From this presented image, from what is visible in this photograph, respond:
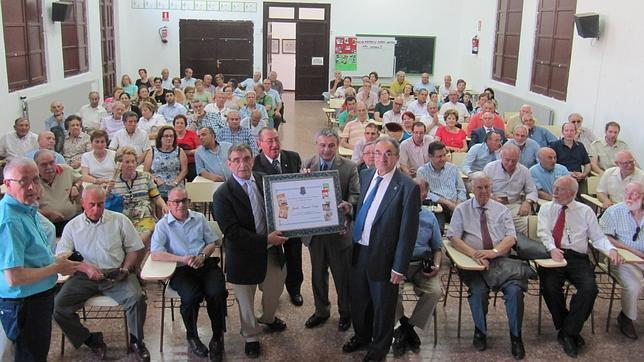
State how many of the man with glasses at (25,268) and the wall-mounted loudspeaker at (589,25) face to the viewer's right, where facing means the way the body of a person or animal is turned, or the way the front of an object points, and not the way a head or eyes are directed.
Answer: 1

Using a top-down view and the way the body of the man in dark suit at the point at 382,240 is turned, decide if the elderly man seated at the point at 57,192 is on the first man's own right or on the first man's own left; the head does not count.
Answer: on the first man's own right

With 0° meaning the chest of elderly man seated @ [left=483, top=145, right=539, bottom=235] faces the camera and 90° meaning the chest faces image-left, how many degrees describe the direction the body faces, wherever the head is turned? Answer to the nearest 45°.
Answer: approximately 0°

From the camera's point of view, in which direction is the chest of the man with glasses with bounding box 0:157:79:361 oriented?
to the viewer's right

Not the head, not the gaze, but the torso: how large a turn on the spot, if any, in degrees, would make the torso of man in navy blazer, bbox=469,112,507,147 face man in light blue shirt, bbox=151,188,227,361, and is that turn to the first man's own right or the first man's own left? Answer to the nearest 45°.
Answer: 0° — they already face them

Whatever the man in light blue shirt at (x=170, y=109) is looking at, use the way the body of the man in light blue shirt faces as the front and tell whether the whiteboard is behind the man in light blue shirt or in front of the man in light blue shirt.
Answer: behind

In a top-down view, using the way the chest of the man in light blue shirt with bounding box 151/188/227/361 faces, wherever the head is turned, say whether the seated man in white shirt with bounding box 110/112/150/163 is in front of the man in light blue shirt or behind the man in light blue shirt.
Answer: behind

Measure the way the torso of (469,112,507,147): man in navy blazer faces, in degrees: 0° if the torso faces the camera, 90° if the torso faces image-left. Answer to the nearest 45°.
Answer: approximately 0°

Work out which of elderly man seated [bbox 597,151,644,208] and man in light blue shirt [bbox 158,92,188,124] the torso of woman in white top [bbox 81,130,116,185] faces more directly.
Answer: the elderly man seated

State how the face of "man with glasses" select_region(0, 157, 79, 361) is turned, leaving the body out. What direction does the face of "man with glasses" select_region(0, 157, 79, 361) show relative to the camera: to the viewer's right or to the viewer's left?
to the viewer's right

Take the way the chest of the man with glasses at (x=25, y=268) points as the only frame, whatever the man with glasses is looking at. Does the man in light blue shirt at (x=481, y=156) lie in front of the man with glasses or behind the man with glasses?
in front

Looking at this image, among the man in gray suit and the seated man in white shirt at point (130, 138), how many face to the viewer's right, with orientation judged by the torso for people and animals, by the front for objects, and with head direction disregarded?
0

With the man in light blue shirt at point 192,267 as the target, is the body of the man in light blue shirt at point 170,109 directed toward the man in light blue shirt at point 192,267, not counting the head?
yes
